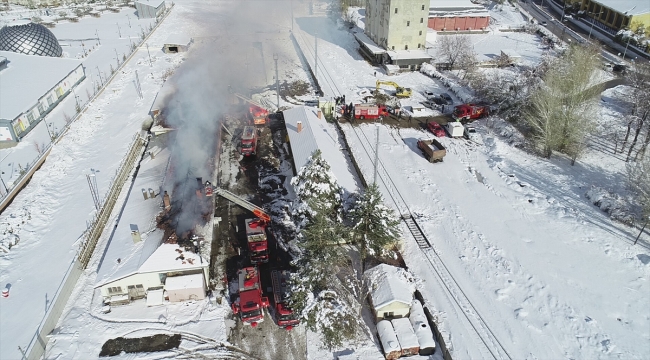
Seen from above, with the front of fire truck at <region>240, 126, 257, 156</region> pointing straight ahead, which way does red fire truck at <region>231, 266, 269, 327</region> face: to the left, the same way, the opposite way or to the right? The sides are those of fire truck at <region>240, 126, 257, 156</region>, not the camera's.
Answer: the same way

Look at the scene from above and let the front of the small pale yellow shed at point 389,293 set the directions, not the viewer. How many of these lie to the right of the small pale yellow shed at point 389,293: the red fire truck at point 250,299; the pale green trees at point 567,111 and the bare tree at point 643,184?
1

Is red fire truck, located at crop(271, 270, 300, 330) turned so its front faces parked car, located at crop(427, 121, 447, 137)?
no

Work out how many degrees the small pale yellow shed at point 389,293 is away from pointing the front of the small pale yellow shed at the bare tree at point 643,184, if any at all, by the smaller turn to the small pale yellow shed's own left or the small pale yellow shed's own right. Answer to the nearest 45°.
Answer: approximately 135° to the small pale yellow shed's own left

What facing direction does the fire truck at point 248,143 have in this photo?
toward the camera

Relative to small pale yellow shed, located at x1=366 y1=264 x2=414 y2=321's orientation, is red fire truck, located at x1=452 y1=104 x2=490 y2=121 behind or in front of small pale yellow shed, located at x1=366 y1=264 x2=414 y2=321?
behind

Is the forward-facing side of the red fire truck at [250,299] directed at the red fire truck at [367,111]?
no

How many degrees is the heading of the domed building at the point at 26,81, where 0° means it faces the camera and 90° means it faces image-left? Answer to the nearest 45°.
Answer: approximately 315°

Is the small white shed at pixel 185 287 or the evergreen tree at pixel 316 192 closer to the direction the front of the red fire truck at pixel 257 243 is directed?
the small white shed

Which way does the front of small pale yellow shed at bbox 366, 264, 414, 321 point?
toward the camera

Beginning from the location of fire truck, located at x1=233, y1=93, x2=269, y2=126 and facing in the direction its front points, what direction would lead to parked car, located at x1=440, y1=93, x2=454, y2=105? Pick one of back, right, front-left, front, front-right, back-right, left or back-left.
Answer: back-right

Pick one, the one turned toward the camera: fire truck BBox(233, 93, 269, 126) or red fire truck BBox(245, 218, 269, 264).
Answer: the red fire truck

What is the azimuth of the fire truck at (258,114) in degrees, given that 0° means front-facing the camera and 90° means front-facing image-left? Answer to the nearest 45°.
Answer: approximately 135°

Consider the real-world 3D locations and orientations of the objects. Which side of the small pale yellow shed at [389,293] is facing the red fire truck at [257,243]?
right
